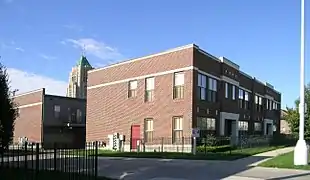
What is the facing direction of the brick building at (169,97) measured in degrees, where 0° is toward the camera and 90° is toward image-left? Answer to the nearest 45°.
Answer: approximately 315°

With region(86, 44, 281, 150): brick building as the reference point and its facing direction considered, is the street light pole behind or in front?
in front

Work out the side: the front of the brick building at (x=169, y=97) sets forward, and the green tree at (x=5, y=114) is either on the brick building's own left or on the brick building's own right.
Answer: on the brick building's own right
